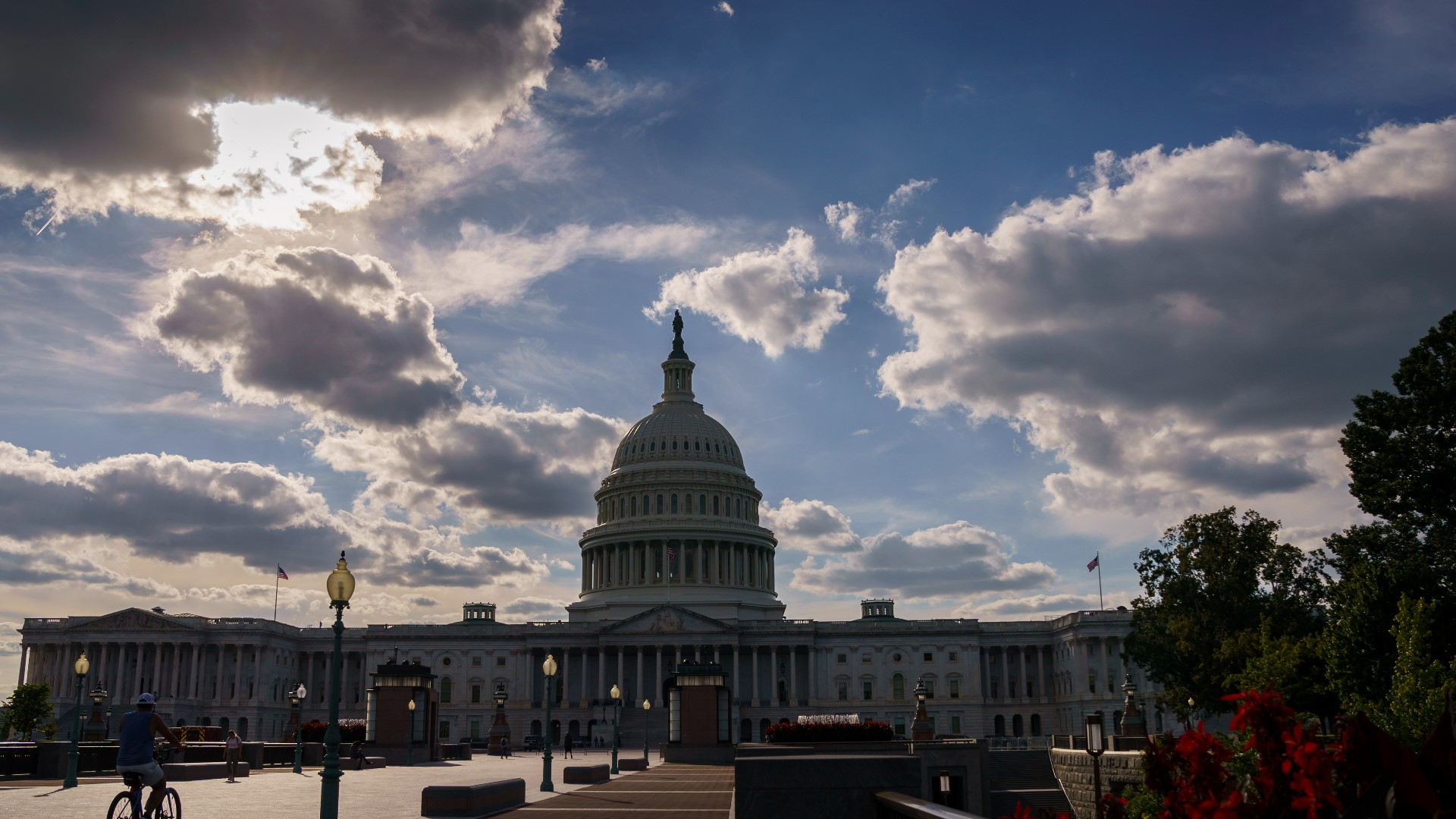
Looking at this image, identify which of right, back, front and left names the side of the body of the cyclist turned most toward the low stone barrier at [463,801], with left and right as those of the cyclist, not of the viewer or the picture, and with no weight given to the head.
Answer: front

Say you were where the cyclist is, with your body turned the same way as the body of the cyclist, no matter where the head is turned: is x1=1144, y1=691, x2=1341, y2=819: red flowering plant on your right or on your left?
on your right

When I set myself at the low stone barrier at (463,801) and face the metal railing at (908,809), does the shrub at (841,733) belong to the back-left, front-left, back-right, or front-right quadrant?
back-left

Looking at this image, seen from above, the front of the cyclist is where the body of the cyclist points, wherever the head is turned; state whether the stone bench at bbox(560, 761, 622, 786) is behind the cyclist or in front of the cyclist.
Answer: in front

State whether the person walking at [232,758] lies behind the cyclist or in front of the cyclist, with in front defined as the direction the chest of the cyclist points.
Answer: in front

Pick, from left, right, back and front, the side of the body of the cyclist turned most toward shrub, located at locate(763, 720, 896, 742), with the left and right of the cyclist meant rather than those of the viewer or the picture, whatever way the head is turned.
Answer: front

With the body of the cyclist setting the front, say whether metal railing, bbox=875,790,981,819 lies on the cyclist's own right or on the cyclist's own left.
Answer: on the cyclist's own right

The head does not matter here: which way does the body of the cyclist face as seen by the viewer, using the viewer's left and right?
facing away from the viewer and to the right of the viewer

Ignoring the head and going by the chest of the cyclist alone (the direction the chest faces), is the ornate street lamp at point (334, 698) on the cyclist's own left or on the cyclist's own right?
on the cyclist's own right

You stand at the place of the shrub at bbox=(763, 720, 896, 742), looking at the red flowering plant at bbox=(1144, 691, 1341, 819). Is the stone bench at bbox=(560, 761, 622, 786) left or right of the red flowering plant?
right
